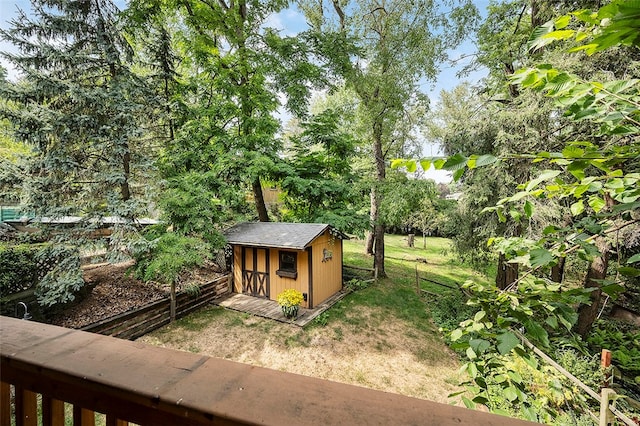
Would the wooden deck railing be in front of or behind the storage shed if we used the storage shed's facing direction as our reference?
in front

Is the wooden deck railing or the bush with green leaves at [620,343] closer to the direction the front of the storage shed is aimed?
the wooden deck railing

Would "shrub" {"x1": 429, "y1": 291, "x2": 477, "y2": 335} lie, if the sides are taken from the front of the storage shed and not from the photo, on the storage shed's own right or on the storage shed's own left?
on the storage shed's own left

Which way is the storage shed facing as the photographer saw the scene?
facing the viewer and to the left of the viewer

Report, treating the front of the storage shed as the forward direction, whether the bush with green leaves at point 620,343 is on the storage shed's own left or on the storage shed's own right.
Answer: on the storage shed's own left
